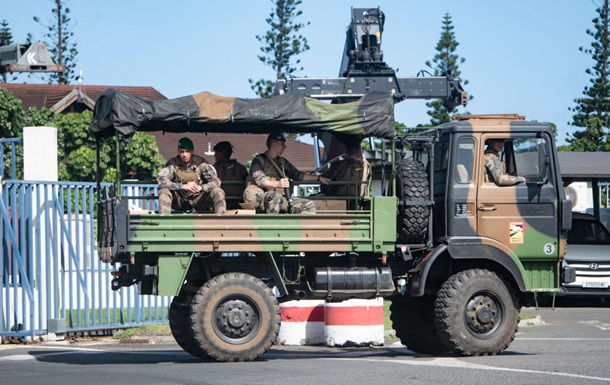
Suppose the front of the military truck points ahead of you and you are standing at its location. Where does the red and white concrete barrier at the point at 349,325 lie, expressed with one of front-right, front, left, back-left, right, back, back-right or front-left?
left

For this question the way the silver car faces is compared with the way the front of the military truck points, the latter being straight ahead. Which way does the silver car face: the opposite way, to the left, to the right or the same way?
to the right

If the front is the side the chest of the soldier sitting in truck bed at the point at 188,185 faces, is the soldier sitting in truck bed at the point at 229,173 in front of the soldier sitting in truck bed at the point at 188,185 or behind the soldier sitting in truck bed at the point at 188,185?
behind

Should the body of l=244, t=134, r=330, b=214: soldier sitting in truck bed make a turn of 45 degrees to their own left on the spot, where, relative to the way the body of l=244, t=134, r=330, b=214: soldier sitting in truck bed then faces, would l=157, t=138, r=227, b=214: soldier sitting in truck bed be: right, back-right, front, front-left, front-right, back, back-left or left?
back

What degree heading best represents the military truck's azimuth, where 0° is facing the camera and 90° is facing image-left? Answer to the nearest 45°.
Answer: approximately 270°

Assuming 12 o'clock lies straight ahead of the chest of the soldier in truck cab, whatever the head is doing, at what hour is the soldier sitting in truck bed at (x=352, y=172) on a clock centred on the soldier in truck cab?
The soldier sitting in truck bed is roughly at 6 o'clock from the soldier in truck cab.

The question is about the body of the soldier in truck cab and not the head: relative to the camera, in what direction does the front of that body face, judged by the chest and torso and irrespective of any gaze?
to the viewer's right

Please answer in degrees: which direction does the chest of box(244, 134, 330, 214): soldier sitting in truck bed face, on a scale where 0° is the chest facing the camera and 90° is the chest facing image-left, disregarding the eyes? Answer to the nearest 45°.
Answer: approximately 315°

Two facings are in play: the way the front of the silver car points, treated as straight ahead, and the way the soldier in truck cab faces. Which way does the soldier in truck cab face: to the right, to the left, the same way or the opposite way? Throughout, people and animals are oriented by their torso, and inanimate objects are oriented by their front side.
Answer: to the left

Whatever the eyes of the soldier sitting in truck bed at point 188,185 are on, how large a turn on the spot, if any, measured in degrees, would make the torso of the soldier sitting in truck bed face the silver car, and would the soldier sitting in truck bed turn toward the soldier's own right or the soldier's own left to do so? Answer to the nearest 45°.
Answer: approximately 135° to the soldier's own left

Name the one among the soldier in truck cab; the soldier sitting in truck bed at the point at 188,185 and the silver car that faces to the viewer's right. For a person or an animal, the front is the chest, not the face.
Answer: the soldier in truck cab
